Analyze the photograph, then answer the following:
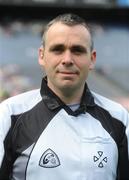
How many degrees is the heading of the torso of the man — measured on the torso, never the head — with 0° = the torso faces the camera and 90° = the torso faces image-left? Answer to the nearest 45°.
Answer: approximately 0°
